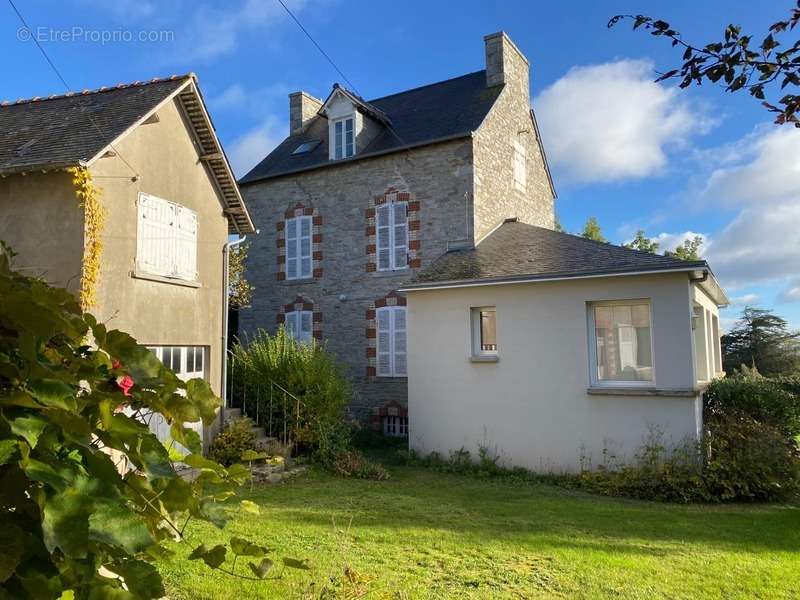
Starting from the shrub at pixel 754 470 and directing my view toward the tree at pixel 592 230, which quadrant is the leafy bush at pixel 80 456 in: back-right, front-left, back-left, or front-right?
back-left

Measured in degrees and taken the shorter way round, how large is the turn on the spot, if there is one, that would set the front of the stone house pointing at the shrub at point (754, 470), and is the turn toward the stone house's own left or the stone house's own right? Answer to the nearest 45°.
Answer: approximately 90° to the stone house's own left

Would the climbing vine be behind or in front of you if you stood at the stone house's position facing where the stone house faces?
in front

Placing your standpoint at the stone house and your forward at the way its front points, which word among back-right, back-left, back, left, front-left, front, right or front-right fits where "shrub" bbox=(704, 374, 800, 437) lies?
left

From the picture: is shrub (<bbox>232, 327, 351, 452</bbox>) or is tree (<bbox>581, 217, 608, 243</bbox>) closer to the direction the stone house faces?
the shrub

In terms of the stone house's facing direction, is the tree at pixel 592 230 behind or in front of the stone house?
behind

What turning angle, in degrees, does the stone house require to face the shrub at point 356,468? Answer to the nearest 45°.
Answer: approximately 45° to its left

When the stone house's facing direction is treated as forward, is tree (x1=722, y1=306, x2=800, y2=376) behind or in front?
behind

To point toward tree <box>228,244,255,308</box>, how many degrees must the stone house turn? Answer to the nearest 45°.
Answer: approximately 45° to its right

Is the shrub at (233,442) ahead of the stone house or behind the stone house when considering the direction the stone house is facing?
ahead
